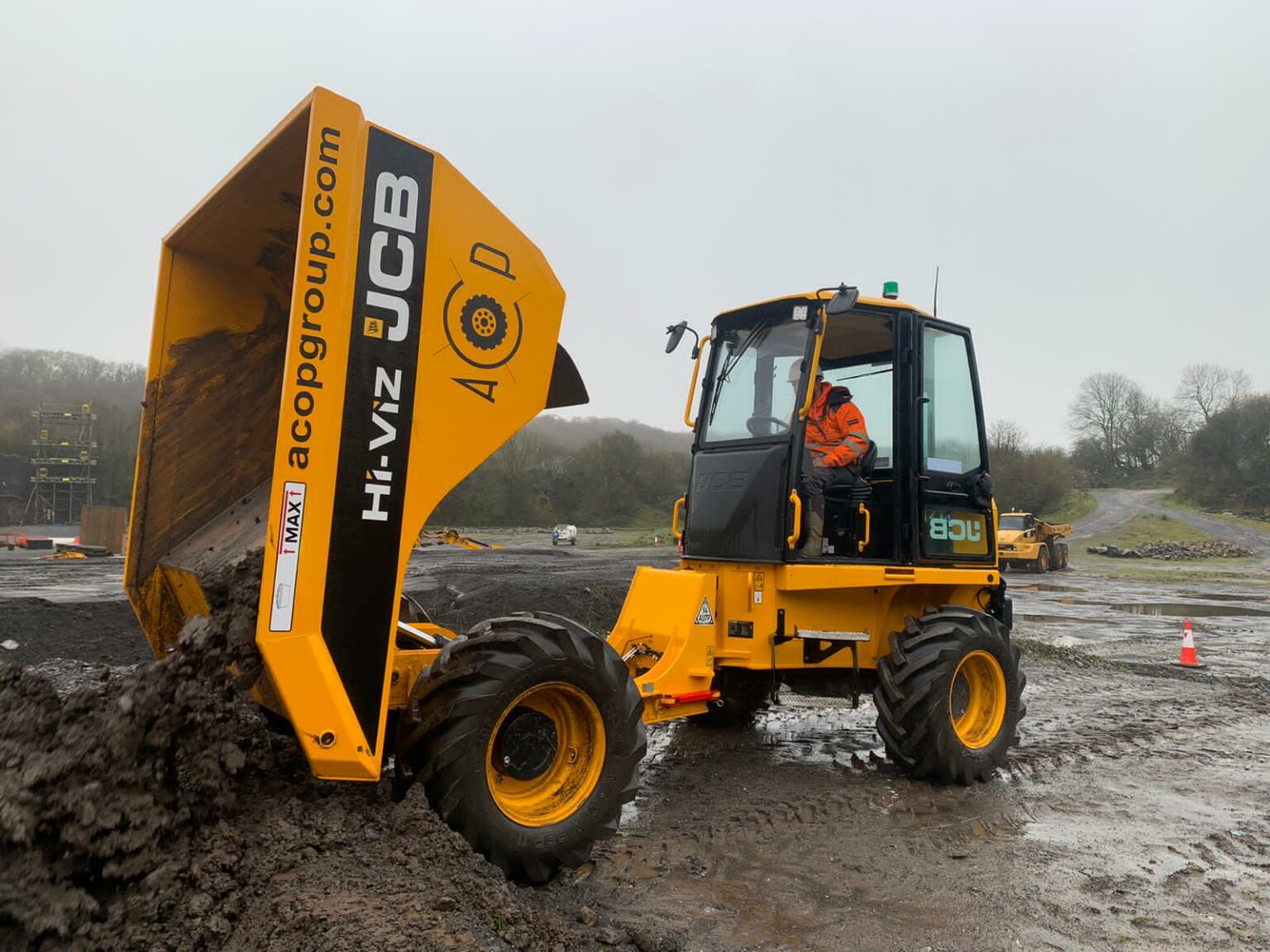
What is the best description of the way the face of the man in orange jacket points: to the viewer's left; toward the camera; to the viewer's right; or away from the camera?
to the viewer's left

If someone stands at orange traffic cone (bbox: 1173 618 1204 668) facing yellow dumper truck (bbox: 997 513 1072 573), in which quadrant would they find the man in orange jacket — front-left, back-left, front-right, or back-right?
back-left

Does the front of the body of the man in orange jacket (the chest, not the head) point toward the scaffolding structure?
no

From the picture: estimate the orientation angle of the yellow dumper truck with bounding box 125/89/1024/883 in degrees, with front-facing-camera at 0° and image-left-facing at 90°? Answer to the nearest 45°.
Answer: approximately 45°

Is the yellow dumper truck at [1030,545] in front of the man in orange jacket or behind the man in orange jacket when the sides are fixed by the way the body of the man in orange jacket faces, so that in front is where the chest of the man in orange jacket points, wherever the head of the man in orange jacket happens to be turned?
behind

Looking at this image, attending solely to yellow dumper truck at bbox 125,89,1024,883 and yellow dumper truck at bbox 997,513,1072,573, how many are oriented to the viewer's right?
0

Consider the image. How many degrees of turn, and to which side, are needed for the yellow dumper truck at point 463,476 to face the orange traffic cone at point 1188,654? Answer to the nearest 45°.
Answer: approximately 180°

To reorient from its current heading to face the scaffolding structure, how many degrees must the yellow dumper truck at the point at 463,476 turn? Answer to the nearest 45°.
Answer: approximately 90° to its right

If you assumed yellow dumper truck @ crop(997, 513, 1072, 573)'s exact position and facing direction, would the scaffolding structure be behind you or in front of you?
in front

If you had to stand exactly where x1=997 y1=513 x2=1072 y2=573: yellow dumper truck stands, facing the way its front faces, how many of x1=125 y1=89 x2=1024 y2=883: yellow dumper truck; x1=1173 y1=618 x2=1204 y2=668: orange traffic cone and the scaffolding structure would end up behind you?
0

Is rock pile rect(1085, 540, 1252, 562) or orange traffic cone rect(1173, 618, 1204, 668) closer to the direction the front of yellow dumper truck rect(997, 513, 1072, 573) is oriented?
the orange traffic cone

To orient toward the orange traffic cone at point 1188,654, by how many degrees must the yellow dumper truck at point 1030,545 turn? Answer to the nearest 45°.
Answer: approximately 45° to its left

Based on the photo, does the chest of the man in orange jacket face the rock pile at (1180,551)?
no

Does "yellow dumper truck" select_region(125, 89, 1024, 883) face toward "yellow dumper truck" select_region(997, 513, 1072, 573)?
no

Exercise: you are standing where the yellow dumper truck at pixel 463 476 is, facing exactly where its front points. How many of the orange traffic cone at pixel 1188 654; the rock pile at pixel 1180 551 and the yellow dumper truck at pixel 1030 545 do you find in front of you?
0

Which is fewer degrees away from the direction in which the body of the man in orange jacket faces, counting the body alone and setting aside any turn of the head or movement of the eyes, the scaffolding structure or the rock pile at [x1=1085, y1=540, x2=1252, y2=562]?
the scaffolding structure

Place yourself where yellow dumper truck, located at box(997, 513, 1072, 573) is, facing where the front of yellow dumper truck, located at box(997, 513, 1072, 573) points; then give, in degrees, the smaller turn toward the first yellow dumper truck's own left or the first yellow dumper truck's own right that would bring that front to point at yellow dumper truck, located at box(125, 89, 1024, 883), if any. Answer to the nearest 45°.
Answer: approximately 45° to the first yellow dumper truck's own left

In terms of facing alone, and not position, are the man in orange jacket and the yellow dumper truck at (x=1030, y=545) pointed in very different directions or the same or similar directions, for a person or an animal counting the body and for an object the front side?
same or similar directions

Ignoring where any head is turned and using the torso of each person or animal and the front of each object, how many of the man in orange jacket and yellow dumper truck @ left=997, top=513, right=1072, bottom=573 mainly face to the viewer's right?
0

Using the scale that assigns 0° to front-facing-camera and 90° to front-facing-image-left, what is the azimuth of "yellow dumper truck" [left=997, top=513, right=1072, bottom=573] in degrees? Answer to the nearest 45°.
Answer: approximately 45°
